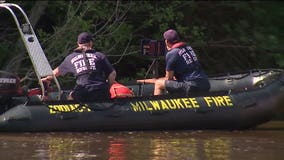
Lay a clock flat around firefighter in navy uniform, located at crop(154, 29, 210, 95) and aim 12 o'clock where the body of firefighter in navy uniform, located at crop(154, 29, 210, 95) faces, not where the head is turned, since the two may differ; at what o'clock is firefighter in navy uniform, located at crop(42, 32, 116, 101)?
firefighter in navy uniform, located at crop(42, 32, 116, 101) is roughly at 10 o'clock from firefighter in navy uniform, located at crop(154, 29, 210, 95).

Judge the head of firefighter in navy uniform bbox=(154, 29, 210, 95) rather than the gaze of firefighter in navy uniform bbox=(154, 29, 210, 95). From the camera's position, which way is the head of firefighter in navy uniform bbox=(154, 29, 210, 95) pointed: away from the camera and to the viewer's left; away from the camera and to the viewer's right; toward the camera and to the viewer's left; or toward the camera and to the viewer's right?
away from the camera and to the viewer's left

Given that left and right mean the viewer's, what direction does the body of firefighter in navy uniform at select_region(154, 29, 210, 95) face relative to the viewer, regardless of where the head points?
facing away from the viewer and to the left of the viewer

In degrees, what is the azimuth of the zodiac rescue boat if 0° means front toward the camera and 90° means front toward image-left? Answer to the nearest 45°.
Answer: approximately 270°
